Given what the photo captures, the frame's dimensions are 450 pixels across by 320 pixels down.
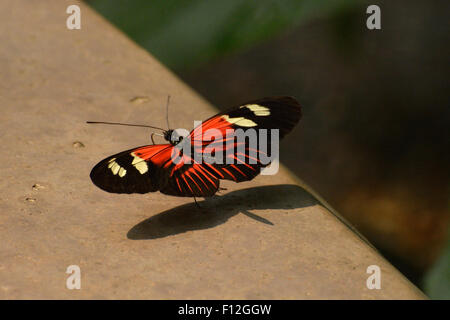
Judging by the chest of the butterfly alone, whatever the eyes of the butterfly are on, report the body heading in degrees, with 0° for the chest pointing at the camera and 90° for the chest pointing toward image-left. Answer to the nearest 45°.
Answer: approximately 135°
